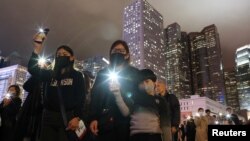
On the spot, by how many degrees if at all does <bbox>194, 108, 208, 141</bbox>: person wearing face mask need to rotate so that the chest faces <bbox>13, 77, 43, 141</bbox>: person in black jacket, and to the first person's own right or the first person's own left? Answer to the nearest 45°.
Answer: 0° — they already face them

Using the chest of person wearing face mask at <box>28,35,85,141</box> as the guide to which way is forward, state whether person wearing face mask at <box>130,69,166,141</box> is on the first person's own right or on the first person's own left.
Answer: on the first person's own left

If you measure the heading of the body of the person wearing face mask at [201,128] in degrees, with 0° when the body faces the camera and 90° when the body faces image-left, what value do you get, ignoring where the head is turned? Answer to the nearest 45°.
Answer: approximately 0°

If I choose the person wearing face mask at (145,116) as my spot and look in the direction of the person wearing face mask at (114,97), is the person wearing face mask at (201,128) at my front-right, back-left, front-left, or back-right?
back-right

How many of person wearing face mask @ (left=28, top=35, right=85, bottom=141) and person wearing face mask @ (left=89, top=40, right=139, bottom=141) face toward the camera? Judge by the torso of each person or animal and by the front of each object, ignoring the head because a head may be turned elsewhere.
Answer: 2

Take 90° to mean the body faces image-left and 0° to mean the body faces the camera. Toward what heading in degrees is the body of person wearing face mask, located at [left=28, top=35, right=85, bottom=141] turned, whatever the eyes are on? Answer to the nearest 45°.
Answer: approximately 0°
